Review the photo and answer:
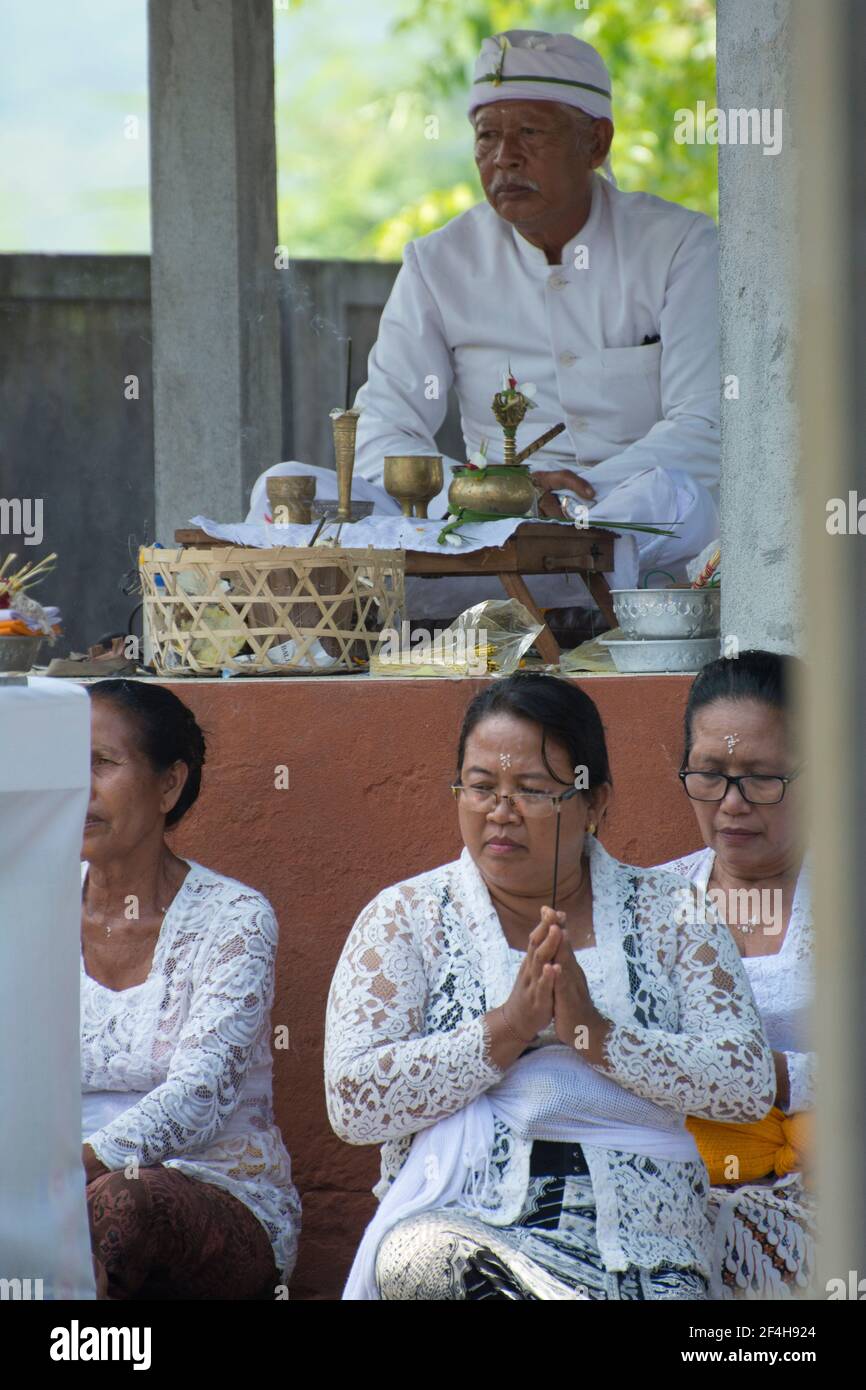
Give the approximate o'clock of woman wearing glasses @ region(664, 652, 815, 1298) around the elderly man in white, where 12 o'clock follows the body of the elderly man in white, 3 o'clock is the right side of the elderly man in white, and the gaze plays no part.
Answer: The woman wearing glasses is roughly at 12 o'clock from the elderly man in white.

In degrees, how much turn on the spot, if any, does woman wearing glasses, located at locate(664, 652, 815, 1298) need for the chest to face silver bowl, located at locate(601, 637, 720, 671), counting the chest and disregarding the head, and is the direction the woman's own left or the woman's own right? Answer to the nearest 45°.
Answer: approximately 180°

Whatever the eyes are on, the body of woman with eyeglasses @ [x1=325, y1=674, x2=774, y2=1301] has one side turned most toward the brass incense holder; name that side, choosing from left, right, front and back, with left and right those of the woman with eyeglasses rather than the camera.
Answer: back

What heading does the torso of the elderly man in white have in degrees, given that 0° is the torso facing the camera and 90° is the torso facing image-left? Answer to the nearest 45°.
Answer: approximately 0°

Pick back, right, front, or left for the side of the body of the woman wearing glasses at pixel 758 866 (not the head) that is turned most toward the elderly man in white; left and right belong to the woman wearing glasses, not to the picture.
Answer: back

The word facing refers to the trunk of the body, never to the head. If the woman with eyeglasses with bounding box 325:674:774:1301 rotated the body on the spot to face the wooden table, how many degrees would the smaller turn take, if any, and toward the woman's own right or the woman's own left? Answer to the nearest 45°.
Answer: approximately 180°

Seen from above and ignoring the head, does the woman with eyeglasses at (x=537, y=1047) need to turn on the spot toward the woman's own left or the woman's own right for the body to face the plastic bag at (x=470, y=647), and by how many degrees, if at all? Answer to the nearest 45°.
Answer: approximately 180°

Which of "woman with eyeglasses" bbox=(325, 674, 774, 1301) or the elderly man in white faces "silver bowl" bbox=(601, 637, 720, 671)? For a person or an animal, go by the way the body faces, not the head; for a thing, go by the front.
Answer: the elderly man in white

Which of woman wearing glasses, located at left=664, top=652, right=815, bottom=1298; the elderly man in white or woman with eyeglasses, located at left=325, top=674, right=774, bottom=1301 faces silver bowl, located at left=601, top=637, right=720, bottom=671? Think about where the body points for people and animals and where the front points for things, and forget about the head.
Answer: the elderly man in white

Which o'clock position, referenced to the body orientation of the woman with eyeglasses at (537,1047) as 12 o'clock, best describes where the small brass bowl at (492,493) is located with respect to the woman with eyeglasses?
The small brass bowl is roughly at 6 o'clock from the woman with eyeglasses.
